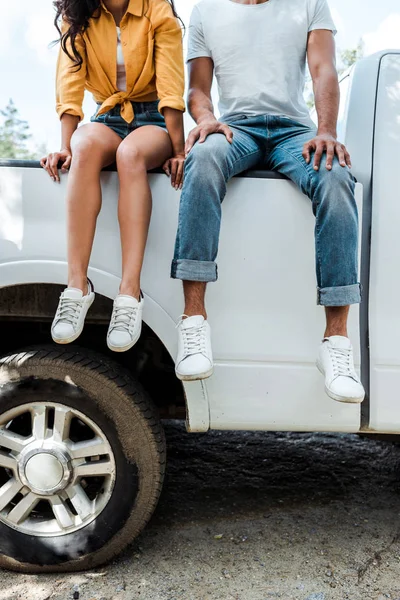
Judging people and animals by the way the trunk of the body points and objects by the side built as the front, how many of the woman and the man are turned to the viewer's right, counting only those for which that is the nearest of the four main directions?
0

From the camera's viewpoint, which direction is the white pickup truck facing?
to the viewer's right

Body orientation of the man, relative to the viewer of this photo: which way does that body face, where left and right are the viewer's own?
facing the viewer

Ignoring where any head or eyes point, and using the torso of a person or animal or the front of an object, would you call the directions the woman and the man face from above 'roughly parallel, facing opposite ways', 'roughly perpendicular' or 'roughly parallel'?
roughly parallel

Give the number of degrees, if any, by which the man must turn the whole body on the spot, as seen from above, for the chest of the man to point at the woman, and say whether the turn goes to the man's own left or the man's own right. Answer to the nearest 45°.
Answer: approximately 90° to the man's own right

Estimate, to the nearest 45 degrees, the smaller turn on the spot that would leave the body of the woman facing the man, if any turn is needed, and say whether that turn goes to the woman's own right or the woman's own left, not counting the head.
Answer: approximately 90° to the woman's own left
